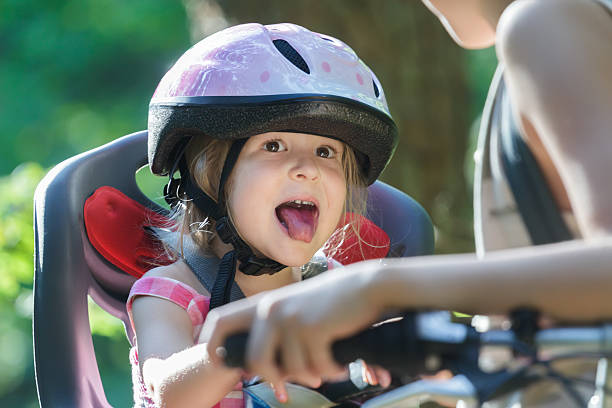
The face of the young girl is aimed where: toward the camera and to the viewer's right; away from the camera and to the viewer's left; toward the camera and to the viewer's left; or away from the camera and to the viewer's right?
toward the camera and to the viewer's right

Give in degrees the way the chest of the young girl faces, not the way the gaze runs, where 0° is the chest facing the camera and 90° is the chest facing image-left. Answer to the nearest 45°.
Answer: approximately 315°
